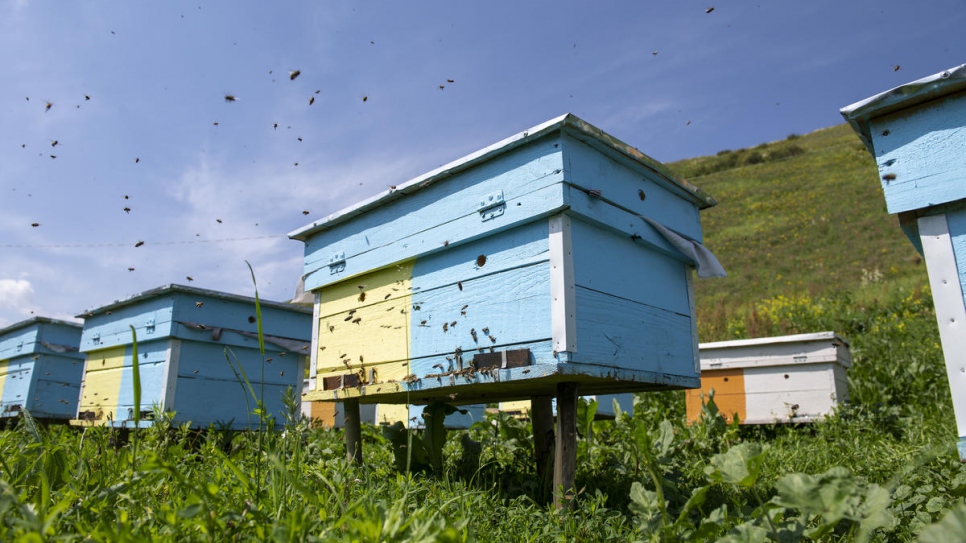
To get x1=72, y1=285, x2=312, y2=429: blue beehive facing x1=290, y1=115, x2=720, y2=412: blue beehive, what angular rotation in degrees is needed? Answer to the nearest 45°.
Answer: approximately 45° to its left

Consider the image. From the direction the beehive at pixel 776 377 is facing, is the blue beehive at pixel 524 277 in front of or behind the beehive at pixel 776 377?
in front

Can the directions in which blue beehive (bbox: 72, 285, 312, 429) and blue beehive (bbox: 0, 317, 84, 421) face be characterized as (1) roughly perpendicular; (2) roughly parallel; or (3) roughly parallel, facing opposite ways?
roughly parallel

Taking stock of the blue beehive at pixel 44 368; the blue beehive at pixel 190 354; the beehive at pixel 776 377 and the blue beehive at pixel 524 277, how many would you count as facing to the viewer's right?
0

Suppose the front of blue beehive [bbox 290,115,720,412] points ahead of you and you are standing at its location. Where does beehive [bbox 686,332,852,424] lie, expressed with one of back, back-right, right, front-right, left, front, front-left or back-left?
back

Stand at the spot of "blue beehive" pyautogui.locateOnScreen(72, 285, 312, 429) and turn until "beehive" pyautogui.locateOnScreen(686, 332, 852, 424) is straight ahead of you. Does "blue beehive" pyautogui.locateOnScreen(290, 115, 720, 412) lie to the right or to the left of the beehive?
right

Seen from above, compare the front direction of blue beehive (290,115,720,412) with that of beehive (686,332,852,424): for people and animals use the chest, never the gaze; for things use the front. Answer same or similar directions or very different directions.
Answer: same or similar directions

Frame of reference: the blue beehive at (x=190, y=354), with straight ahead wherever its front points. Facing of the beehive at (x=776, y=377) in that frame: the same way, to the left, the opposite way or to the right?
the same way

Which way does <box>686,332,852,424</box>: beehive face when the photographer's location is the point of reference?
facing the viewer

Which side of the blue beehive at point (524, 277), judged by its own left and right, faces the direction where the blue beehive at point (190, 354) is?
right

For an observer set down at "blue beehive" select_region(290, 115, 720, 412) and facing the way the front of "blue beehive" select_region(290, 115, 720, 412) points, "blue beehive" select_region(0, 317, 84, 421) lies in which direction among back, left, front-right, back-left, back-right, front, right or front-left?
right

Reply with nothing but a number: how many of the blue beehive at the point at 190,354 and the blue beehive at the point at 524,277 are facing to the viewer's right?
0

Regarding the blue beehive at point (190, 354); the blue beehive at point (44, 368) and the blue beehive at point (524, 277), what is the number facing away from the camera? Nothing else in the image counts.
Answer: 0

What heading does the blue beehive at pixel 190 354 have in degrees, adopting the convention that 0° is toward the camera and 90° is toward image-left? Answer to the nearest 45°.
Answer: approximately 45°

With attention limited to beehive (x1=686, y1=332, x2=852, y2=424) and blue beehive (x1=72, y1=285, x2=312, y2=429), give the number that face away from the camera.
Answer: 0

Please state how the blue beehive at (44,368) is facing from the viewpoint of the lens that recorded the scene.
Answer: facing the viewer and to the left of the viewer

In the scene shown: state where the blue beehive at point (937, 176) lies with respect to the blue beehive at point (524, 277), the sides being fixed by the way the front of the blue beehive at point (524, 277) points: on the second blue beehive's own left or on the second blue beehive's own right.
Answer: on the second blue beehive's own left
